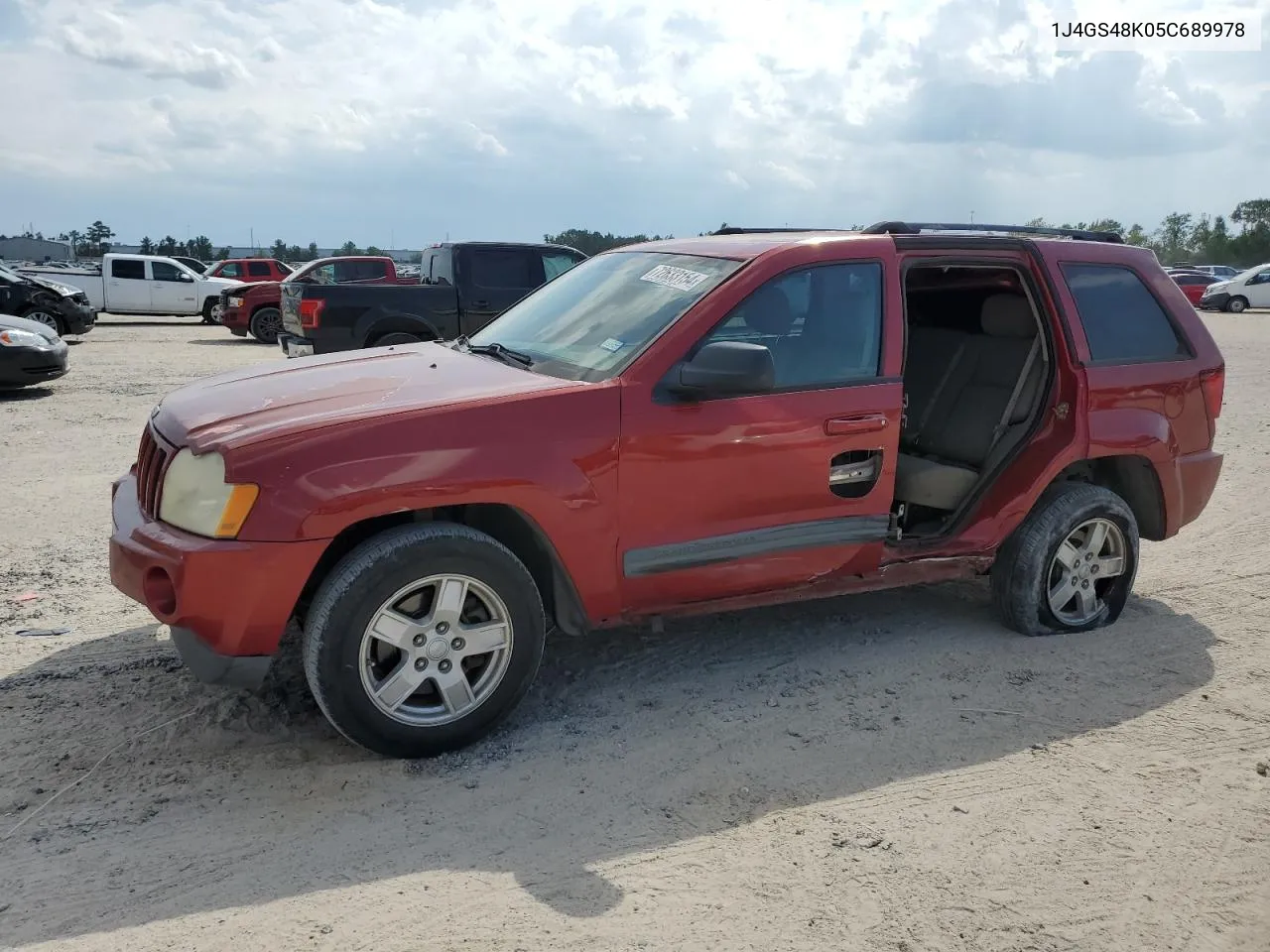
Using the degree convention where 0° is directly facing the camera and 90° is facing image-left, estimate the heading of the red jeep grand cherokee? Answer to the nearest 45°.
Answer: approximately 45°

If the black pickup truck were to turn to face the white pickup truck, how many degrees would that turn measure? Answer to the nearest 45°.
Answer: approximately 135° to its left

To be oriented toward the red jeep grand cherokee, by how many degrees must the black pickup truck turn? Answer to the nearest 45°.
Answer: approximately 90° to its right

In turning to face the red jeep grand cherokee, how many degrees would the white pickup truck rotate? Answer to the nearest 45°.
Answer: approximately 90° to its right

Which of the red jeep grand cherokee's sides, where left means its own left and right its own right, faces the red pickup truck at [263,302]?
right

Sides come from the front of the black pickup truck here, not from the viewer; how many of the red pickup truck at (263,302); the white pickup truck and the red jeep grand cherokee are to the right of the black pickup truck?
1

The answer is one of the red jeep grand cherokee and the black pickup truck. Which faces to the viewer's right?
the black pickup truck

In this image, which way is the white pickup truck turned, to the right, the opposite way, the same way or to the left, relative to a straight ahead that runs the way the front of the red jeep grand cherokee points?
the opposite way

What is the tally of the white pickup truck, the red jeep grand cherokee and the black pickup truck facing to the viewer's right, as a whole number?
2

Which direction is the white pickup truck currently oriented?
to the viewer's right

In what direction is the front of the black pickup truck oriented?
to the viewer's right
